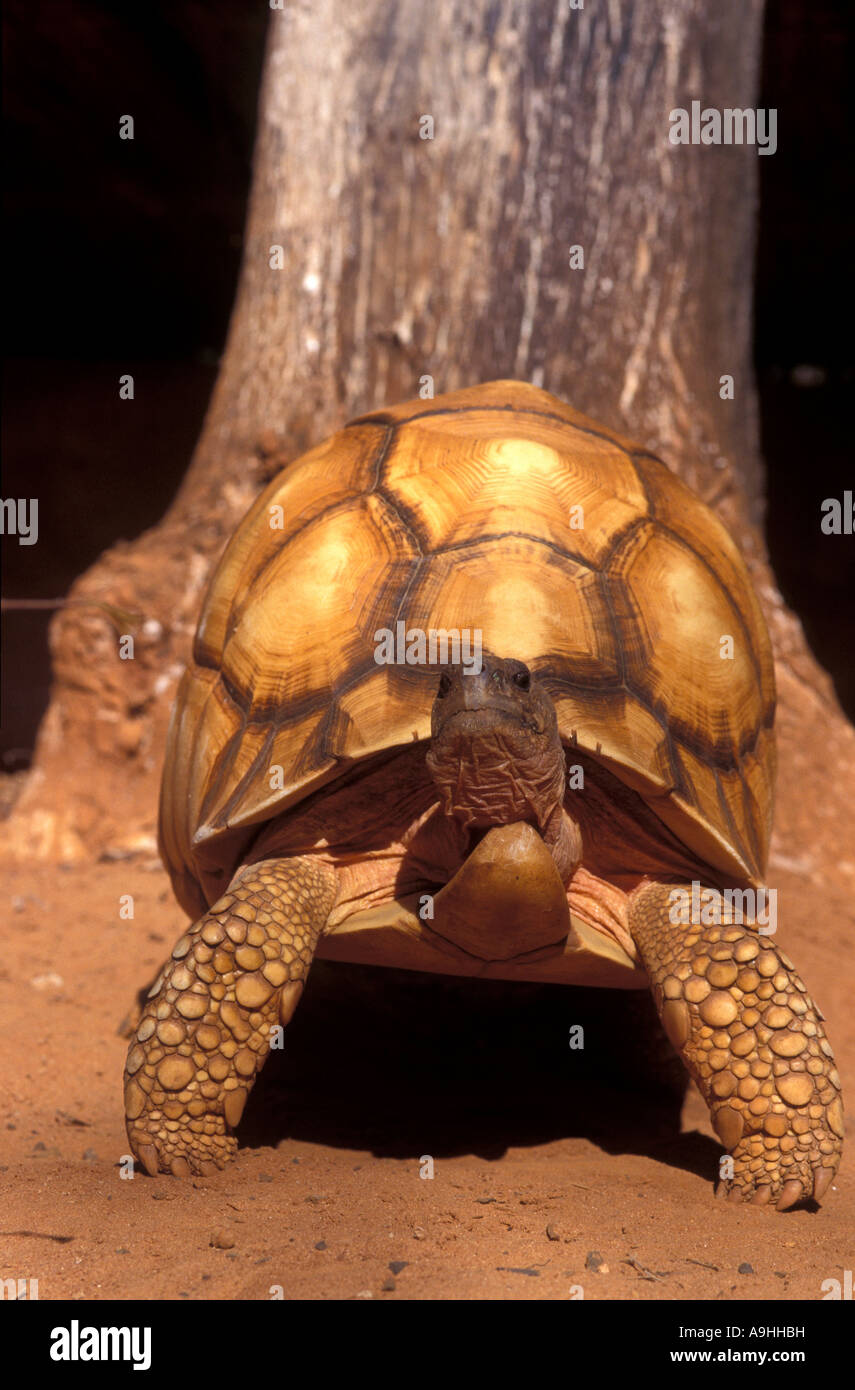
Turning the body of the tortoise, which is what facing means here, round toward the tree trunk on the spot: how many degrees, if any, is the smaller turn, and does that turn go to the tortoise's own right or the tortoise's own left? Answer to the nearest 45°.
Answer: approximately 180°

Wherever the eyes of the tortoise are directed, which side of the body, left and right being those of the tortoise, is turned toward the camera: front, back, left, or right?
front
